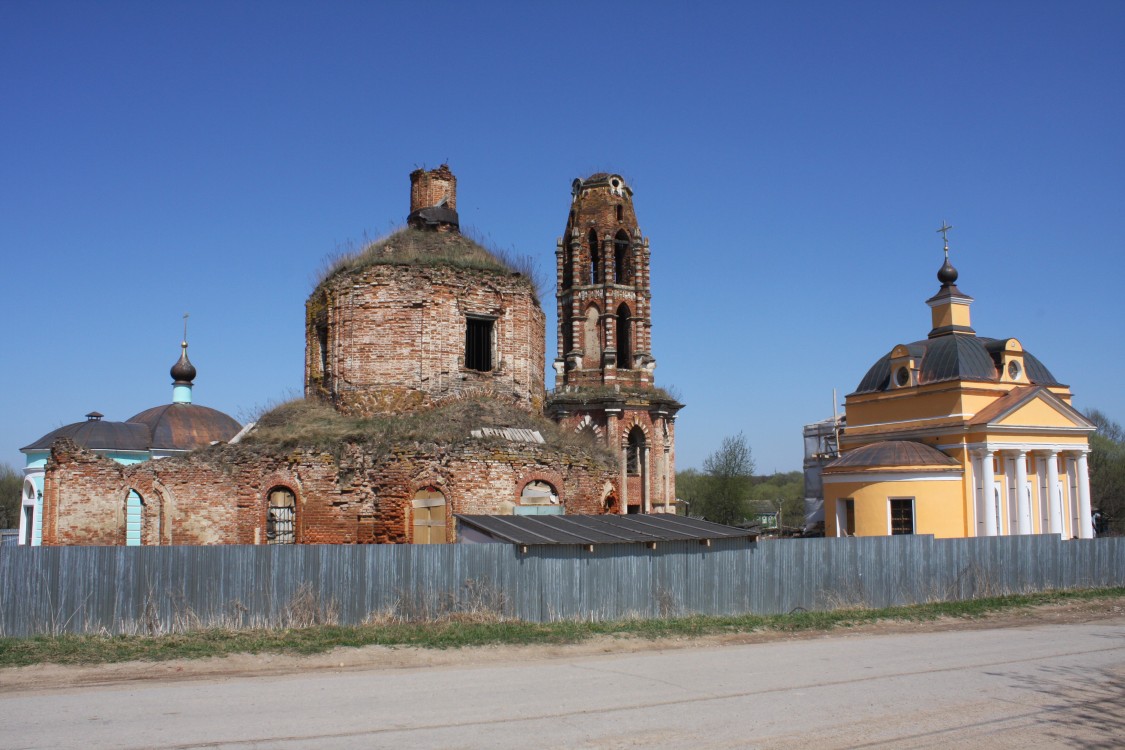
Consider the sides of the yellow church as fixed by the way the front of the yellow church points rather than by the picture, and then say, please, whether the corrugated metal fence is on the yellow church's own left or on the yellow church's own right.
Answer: on the yellow church's own right

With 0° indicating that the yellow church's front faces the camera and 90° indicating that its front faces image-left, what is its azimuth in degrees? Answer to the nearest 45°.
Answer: approximately 315°

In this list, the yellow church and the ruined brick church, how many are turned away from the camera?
0

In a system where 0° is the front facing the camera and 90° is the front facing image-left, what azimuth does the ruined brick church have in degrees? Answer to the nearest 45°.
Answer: approximately 270°

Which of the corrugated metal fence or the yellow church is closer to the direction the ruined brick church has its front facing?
the yellow church

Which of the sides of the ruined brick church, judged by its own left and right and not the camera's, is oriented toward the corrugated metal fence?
right

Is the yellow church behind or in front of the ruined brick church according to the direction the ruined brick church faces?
in front
